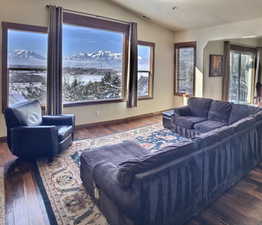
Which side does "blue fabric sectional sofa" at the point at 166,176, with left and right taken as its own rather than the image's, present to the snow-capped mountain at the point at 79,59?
front

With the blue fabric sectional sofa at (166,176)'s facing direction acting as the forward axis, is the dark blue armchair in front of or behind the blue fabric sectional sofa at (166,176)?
in front

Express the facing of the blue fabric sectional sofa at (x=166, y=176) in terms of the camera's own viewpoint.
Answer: facing away from the viewer and to the left of the viewer

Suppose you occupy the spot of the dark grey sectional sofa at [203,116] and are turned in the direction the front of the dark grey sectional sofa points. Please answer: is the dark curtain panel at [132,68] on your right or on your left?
on your right

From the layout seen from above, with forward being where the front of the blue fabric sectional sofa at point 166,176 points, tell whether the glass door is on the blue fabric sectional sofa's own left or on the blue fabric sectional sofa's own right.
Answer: on the blue fabric sectional sofa's own right

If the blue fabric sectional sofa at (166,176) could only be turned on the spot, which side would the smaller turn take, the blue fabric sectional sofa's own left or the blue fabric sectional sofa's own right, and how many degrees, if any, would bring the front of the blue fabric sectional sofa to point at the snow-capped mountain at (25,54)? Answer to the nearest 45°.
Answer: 0° — it already faces it

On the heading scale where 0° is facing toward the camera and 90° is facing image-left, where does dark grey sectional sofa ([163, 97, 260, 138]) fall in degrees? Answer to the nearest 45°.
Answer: approximately 45°

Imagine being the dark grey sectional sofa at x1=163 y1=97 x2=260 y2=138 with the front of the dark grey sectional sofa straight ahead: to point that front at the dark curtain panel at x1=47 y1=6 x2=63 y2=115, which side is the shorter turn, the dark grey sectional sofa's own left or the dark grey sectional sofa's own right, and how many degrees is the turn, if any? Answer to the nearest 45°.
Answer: approximately 45° to the dark grey sectional sofa's own right
